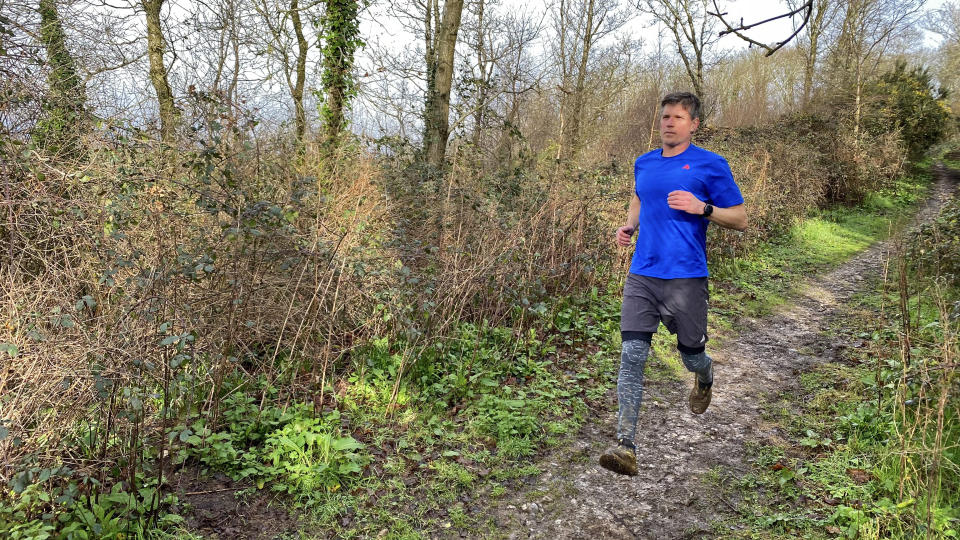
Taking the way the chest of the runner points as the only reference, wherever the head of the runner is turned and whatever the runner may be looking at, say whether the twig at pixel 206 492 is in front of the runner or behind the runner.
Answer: in front

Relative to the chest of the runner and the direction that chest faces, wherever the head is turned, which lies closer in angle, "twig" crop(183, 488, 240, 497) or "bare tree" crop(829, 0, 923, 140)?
the twig

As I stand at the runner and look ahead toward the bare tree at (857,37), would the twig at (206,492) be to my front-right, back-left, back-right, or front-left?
back-left

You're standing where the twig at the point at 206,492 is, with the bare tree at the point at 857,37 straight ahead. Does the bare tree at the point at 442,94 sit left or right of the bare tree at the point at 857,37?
left

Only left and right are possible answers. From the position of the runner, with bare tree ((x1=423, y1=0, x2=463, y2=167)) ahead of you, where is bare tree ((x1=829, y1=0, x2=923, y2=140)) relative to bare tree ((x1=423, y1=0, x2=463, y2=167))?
right

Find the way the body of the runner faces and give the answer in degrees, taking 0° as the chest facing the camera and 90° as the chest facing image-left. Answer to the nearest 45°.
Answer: approximately 45°
